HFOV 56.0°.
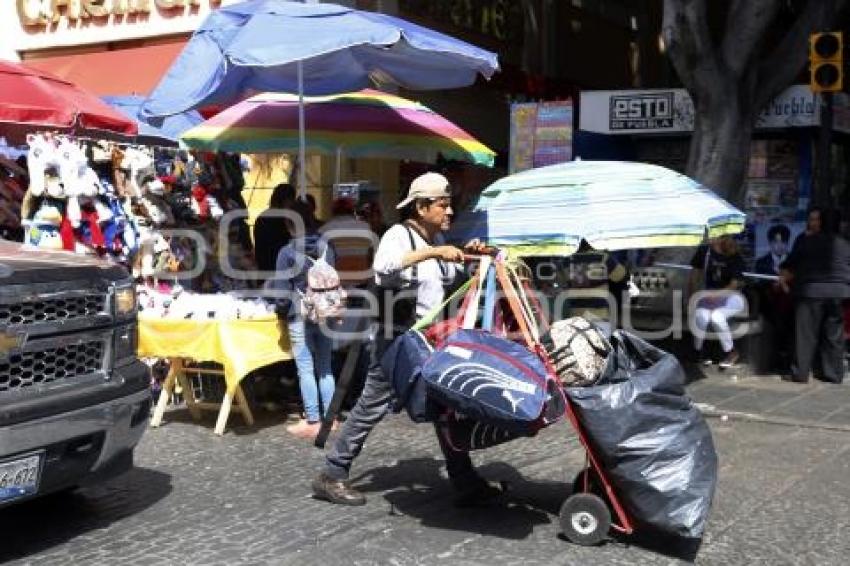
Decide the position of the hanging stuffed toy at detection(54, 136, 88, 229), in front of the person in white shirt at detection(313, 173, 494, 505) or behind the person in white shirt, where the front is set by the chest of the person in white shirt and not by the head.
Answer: behind

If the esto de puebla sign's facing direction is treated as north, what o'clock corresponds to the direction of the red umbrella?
The red umbrella is roughly at 1 o'clock from the esto de puebla sign.

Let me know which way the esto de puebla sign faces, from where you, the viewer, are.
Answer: facing the viewer

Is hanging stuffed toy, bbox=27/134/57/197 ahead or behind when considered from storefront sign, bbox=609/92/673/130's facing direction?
ahead

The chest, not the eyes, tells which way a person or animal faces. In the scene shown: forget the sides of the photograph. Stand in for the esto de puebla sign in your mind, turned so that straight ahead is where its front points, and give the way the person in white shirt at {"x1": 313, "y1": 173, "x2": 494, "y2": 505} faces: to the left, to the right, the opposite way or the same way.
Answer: to the left

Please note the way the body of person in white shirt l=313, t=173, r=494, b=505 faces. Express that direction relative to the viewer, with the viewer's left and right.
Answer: facing to the right of the viewer

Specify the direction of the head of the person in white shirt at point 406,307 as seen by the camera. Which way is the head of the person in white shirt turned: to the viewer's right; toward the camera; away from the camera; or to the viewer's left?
to the viewer's right

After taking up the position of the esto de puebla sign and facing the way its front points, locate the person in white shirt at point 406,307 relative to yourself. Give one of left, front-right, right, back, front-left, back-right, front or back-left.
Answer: front
